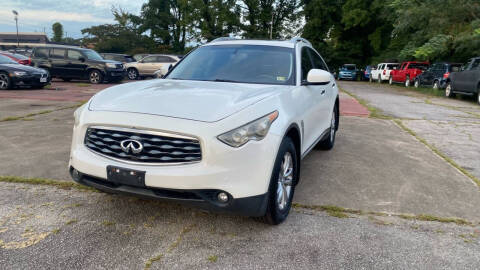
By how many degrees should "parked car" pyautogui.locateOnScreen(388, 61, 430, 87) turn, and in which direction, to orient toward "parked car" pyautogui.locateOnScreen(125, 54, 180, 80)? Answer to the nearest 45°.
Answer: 0° — it already faces it

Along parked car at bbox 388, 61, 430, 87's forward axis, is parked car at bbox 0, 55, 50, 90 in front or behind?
in front

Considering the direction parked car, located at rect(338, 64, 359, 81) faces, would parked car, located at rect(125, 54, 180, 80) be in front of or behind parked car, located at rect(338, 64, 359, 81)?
in front

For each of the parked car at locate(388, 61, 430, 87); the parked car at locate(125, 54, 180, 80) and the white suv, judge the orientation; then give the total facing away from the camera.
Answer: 0

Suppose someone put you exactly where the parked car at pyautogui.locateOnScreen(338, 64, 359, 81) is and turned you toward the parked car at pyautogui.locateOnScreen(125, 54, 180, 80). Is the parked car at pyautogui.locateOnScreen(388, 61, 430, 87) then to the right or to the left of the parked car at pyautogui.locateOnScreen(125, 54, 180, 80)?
left

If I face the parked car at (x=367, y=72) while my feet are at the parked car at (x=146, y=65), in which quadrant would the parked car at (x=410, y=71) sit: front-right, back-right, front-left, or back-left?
front-right

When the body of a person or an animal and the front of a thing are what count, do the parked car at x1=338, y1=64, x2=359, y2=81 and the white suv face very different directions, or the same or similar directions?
same or similar directions

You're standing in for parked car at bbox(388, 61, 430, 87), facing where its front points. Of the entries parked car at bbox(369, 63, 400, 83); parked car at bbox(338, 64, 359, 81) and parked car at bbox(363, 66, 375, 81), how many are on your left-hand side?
0

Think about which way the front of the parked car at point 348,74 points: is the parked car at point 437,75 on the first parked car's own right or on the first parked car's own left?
on the first parked car's own left

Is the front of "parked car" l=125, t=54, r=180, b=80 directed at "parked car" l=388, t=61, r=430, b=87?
no
